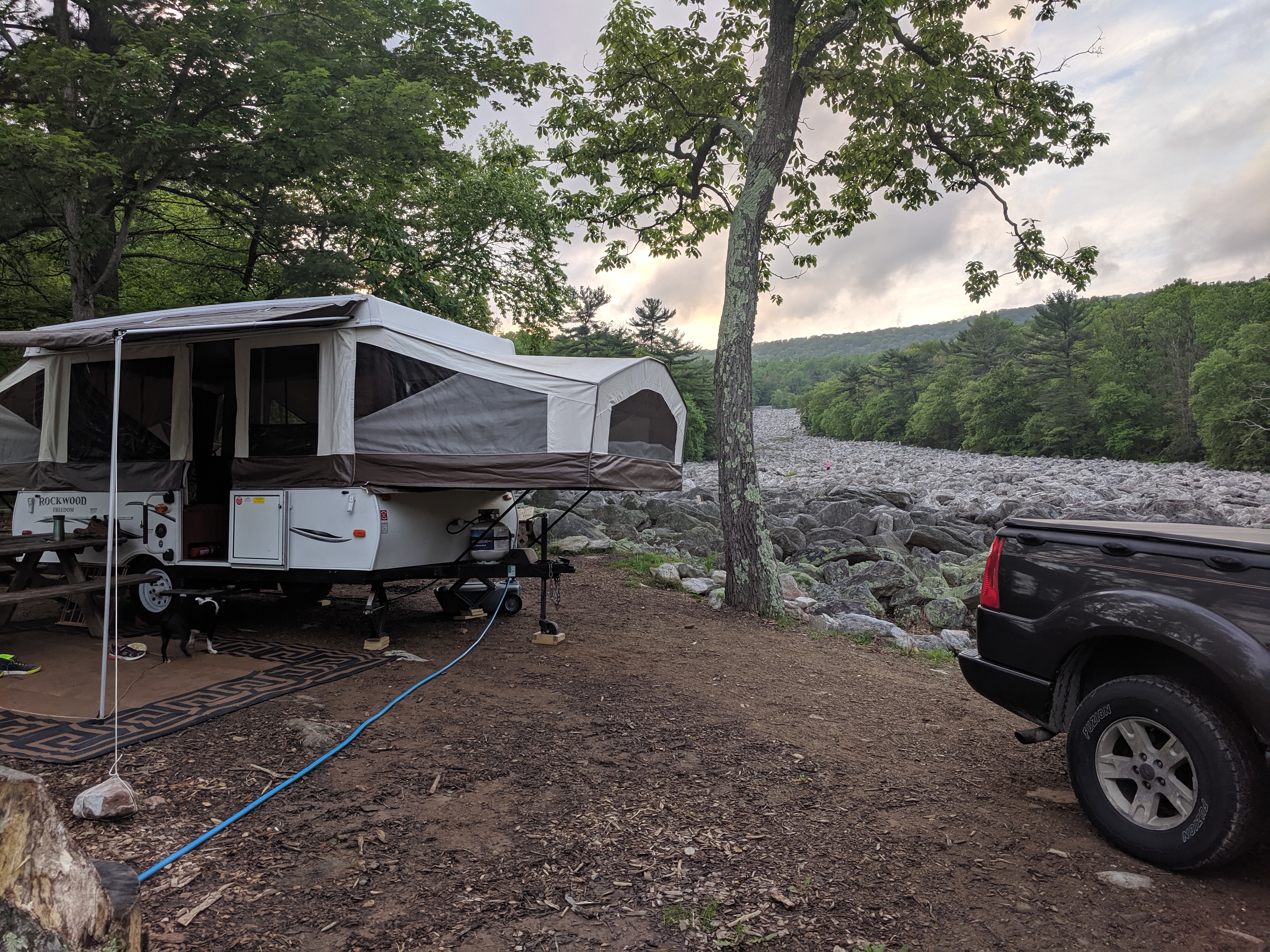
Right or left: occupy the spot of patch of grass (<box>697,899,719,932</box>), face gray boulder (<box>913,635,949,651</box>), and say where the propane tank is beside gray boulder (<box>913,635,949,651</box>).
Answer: left

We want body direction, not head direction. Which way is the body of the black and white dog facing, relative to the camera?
to the viewer's right

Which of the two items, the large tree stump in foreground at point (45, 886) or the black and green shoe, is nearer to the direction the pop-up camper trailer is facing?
the large tree stump in foreground

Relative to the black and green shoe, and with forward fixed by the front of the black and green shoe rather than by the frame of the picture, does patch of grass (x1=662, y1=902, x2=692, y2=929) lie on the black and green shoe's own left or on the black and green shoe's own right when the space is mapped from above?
on the black and green shoe's own right
